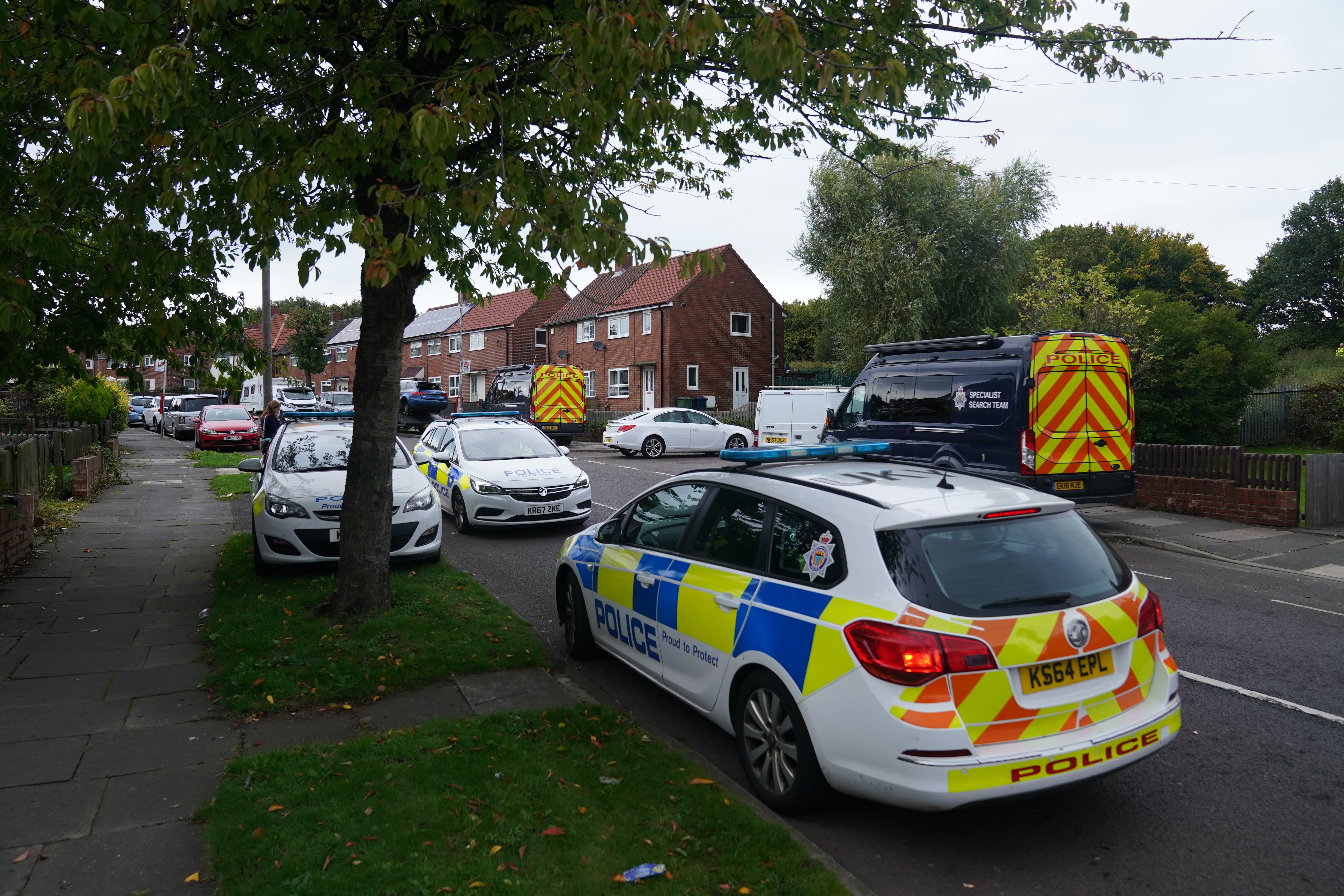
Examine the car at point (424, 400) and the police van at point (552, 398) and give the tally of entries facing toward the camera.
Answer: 0

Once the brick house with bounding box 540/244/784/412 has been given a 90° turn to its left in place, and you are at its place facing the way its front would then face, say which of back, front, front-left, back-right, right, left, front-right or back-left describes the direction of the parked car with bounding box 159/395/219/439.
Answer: back-right

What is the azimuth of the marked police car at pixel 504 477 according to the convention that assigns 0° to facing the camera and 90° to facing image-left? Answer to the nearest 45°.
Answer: approximately 315°

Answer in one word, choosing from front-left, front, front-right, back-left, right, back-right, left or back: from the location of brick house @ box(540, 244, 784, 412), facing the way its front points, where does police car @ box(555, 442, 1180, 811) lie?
front-left

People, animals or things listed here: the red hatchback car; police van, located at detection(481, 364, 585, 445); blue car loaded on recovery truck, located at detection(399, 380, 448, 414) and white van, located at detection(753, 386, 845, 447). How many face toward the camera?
1

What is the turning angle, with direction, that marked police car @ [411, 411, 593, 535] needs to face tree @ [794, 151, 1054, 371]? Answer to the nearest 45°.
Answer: approximately 90° to its left

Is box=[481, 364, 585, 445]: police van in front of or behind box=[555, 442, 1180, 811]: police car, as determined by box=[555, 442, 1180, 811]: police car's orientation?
in front

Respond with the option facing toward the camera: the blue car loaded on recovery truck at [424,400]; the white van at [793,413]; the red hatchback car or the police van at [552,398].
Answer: the red hatchback car

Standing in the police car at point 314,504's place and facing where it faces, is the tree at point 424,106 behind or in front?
in front

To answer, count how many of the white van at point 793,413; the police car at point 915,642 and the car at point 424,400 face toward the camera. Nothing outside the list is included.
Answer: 0

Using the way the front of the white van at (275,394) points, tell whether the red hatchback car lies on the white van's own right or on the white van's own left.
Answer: on the white van's own right

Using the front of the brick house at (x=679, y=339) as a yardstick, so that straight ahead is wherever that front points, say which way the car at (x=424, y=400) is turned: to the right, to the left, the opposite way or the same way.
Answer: to the right

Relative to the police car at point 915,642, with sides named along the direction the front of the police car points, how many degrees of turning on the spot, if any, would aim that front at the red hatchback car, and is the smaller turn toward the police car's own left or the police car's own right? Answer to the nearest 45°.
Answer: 0° — it already faces it

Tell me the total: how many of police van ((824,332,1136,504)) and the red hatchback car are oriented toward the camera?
1
